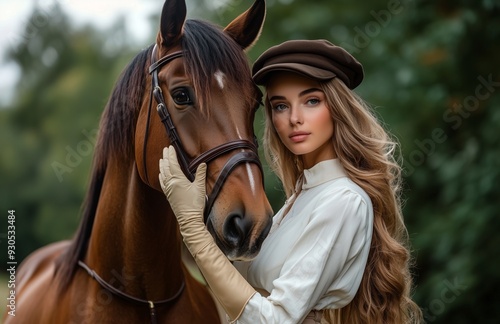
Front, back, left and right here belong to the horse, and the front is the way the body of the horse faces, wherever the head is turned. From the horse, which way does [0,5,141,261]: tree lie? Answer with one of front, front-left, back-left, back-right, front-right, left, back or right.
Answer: back-left

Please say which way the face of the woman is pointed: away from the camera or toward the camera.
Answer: toward the camera
